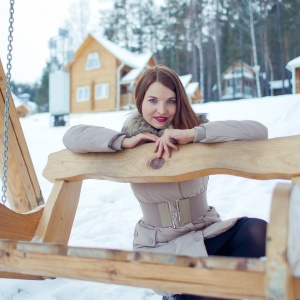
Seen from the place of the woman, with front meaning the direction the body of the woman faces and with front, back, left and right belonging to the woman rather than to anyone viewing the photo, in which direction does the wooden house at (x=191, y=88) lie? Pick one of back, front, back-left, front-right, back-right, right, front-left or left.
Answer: back

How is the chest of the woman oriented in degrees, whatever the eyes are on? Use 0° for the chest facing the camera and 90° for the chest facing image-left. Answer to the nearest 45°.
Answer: approximately 0°

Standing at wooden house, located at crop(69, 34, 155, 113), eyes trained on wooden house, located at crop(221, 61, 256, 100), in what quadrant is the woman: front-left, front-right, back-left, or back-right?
back-right

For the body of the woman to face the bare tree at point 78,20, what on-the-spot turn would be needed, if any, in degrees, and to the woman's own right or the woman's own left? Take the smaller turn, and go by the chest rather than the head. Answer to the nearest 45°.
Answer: approximately 180°

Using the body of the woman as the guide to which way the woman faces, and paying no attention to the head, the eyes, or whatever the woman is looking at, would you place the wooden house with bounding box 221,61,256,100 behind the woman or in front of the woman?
behind

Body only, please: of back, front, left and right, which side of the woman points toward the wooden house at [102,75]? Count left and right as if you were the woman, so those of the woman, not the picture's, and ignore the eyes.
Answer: back

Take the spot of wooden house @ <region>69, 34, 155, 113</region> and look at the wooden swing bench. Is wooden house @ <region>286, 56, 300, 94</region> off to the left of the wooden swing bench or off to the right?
left
